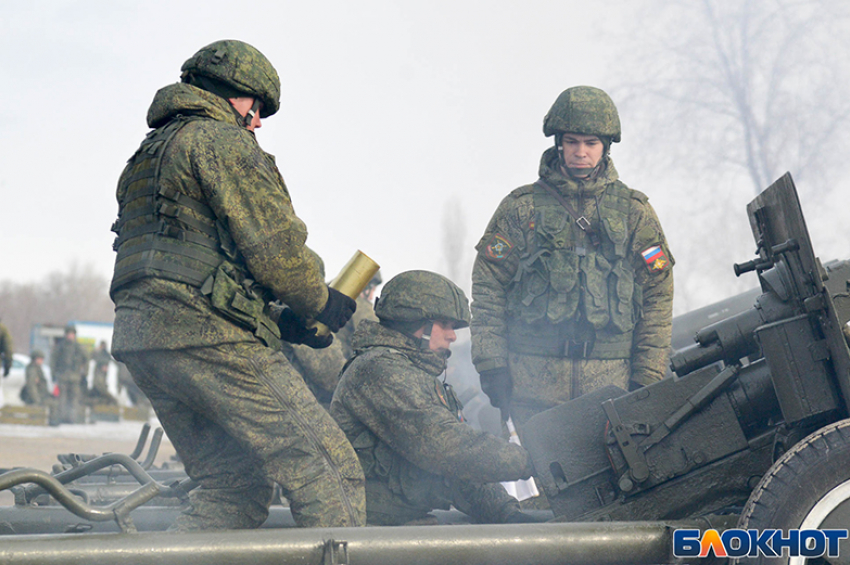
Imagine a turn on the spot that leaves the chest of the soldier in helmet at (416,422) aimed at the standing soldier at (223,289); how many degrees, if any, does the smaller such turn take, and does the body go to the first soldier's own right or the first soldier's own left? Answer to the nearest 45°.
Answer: approximately 135° to the first soldier's own right

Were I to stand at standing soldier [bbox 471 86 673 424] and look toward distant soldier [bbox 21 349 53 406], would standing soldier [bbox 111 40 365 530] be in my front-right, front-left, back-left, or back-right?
back-left

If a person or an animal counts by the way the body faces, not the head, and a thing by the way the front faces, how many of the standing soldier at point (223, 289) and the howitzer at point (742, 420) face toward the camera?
0

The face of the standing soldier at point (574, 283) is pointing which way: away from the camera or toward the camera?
toward the camera

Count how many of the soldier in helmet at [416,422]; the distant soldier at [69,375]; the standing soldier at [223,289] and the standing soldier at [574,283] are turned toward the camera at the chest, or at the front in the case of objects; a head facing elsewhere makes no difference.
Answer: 2

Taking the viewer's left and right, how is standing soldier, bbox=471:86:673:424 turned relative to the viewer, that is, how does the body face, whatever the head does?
facing the viewer

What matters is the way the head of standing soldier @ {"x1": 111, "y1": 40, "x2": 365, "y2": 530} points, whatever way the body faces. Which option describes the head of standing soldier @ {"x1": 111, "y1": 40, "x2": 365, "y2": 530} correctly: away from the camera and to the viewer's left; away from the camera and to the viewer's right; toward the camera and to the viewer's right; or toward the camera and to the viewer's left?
away from the camera and to the viewer's right

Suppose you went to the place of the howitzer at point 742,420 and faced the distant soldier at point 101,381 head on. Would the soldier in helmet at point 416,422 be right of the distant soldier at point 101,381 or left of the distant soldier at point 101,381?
left

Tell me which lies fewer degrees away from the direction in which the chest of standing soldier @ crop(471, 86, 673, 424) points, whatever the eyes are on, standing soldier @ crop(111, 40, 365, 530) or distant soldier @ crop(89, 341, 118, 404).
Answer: the standing soldier

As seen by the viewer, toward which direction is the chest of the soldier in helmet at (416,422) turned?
to the viewer's right

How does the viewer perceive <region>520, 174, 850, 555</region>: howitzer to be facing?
facing to the right of the viewer

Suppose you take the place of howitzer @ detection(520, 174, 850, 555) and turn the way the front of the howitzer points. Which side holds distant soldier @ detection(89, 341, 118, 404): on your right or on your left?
on your left

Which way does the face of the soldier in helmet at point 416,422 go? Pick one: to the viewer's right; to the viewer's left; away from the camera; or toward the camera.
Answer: to the viewer's right

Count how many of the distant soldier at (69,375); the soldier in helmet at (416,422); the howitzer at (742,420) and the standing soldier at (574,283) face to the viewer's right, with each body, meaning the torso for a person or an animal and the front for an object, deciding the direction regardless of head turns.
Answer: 2

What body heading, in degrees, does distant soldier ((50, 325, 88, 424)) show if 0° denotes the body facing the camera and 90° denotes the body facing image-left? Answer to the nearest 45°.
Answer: approximately 0°
